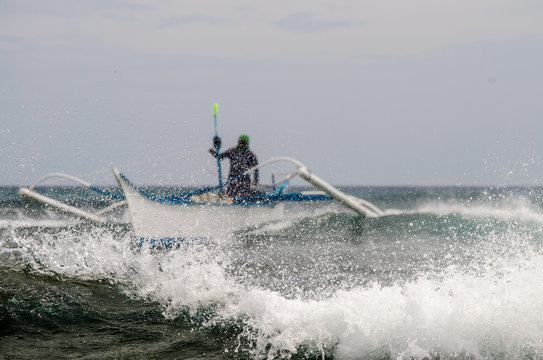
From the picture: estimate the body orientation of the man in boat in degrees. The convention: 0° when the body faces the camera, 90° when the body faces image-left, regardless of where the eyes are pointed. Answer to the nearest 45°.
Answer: approximately 45°
